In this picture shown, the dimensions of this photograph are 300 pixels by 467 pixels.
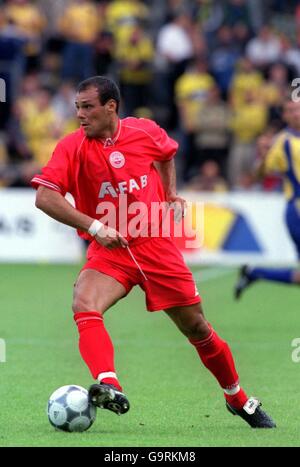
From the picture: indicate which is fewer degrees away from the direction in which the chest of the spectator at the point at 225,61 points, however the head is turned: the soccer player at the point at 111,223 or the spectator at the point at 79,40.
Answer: the soccer player

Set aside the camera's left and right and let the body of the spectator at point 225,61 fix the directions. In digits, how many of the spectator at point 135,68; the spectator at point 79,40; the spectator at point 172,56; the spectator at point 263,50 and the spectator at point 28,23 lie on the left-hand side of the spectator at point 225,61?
1

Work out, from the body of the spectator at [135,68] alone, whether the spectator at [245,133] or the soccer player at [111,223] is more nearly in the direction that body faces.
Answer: the soccer player

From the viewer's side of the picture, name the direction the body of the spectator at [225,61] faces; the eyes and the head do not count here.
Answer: toward the camera

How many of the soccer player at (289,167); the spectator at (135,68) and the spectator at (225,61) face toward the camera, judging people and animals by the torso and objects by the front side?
2

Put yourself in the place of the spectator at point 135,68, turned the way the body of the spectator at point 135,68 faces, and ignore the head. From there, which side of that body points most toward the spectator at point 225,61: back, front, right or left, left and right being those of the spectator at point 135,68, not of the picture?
left

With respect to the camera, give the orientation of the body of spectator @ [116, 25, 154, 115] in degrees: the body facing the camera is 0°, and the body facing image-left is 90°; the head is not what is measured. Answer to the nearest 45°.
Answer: approximately 0°

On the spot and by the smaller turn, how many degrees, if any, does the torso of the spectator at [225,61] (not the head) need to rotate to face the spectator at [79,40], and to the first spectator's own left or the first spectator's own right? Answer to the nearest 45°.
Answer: approximately 90° to the first spectator's own right

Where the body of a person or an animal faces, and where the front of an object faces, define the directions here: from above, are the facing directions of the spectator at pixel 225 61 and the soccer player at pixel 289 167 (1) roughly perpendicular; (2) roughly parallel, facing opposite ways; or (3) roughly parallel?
roughly perpendicular

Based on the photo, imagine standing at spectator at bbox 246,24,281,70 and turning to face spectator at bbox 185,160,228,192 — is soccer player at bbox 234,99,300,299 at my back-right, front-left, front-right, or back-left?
front-left

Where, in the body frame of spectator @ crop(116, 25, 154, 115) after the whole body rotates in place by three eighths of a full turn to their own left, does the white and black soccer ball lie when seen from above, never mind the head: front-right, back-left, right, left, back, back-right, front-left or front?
back-right

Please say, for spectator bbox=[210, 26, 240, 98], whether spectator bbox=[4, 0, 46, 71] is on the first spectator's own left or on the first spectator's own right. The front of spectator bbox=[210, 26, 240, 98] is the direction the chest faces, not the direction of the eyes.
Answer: on the first spectator's own right
